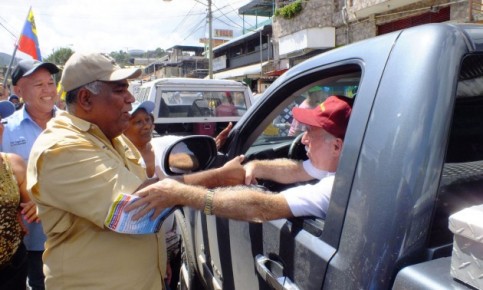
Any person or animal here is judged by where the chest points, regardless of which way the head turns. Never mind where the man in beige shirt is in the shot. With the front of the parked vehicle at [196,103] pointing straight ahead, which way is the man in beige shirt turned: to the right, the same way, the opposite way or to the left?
to the right

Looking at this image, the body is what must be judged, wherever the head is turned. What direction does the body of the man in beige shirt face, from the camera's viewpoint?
to the viewer's right

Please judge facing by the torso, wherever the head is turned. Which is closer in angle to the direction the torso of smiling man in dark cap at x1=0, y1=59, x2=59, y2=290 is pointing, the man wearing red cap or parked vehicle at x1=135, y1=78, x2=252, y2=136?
the man wearing red cap

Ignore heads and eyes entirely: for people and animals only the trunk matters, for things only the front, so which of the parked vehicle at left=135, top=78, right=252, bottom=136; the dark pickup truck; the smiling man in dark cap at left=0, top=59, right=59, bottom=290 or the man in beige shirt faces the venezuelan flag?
the dark pickup truck

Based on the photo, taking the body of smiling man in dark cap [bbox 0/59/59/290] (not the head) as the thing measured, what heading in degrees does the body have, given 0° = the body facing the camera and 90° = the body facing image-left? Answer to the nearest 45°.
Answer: approximately 315°

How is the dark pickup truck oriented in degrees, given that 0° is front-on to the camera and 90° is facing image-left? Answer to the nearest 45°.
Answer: approximately 135°

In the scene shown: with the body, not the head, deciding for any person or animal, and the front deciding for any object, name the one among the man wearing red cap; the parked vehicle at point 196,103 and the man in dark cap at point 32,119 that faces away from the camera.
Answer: the parked vehicle

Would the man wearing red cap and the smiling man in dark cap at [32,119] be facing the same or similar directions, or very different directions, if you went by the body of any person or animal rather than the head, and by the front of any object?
very different directions

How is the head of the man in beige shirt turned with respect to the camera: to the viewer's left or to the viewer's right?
to the viewer's right

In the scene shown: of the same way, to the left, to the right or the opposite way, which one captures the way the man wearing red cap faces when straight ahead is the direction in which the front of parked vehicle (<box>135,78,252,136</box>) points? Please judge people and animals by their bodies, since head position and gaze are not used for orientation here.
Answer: to the left

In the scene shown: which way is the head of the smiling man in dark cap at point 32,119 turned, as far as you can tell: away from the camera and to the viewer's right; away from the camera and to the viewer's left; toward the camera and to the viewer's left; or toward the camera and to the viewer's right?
toward the camera and to the viewer's right

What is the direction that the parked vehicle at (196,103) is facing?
away from the camera

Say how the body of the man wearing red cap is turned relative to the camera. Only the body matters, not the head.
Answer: to the viewer's left

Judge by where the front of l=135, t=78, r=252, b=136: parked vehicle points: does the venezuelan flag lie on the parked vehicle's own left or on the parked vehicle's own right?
on the parked vehicle's own left

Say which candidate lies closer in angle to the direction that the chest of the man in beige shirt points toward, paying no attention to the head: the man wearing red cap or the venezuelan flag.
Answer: the man wearing red cap

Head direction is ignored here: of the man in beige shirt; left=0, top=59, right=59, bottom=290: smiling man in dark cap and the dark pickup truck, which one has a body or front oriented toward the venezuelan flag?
the dark pickup truck
